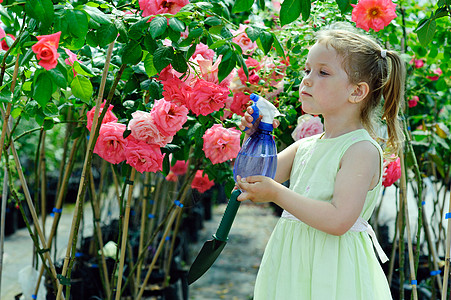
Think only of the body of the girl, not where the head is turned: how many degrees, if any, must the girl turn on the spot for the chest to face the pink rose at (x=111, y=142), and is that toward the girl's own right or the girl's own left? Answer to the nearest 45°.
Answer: approximately 45° to the girl's own right

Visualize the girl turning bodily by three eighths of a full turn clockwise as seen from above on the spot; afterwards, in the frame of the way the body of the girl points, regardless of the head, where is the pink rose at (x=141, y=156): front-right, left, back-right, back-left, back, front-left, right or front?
left

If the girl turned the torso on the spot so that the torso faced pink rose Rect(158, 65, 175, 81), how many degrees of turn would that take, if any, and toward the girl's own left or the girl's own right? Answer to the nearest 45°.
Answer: approximately 45° to the girl's own right

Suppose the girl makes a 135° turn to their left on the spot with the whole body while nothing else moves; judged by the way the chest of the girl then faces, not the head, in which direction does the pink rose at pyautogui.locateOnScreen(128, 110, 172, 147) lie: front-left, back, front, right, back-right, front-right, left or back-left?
back

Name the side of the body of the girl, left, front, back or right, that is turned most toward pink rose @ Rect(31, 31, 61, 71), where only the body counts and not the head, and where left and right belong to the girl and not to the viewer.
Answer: front

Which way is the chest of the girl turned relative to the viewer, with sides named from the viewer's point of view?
facing the viewer and to the left of the viewer
